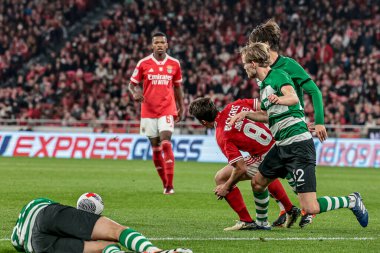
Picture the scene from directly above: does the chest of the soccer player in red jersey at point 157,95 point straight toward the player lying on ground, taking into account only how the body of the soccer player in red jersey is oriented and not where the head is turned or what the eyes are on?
yes

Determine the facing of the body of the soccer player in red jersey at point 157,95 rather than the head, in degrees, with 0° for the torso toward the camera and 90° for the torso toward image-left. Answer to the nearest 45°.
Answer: approximately 0°
